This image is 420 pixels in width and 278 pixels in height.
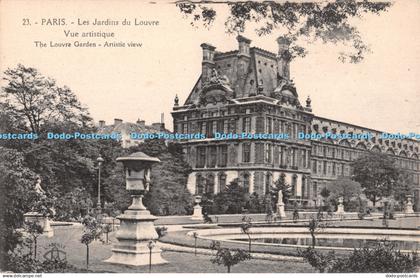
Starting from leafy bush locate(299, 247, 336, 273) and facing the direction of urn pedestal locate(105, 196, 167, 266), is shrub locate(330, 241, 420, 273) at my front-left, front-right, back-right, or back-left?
back-right
